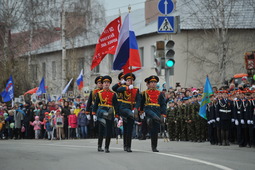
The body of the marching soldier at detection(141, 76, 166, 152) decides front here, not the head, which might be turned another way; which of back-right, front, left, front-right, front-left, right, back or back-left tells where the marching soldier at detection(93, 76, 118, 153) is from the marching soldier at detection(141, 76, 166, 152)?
right

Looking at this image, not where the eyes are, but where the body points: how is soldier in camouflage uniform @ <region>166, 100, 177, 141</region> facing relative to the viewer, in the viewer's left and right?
facing the viewer and to the left of the viewer

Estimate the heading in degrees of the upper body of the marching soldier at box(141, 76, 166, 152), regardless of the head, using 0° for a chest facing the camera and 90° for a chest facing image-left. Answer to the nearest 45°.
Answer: approximately 0°

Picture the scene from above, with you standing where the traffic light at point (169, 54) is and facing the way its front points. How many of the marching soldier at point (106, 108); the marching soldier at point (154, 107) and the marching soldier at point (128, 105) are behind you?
0

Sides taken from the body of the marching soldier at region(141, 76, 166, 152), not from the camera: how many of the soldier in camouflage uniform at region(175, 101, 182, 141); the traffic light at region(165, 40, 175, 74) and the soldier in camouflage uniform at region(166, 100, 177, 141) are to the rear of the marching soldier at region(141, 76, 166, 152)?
3

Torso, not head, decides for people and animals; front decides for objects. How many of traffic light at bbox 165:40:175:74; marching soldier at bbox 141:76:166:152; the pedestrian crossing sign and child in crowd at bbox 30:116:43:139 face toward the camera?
4

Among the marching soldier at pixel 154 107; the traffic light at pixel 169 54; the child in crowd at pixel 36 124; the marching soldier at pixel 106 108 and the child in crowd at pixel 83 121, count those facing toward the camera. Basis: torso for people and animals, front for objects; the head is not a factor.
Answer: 5

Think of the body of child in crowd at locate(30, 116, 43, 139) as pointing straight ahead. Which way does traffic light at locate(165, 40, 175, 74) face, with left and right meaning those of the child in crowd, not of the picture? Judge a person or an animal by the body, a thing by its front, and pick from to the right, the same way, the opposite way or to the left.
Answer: the same way

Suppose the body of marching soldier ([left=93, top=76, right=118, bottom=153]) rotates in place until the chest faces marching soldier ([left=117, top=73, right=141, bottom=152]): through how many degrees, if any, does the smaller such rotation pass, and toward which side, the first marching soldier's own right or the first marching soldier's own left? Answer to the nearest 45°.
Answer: approximately 90° to the first marching soldier's own left

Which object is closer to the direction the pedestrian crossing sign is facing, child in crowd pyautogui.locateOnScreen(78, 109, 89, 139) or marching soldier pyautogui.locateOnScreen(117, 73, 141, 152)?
the marching soldier

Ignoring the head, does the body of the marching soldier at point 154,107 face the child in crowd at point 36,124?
no

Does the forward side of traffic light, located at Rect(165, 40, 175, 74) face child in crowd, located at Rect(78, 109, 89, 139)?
no

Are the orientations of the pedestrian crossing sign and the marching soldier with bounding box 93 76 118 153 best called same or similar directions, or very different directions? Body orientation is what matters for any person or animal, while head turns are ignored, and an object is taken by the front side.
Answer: same or similar directions

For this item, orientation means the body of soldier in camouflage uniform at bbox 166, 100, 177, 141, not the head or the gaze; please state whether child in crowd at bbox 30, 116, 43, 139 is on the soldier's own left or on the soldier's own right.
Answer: on the soldier's own right

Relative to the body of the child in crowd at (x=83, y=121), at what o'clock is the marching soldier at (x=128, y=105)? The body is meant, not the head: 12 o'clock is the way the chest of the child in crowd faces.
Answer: The marching soldier is roughly at 12 o'clock from the child in crowd.

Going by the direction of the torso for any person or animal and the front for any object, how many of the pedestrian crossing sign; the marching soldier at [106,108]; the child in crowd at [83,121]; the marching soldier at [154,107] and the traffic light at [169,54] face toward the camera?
5

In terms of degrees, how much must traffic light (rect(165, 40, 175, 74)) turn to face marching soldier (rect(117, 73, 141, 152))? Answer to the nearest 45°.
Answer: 0° — it already faces them

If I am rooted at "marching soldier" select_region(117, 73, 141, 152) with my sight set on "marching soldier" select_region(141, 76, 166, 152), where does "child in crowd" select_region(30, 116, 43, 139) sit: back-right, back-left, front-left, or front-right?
back-left
